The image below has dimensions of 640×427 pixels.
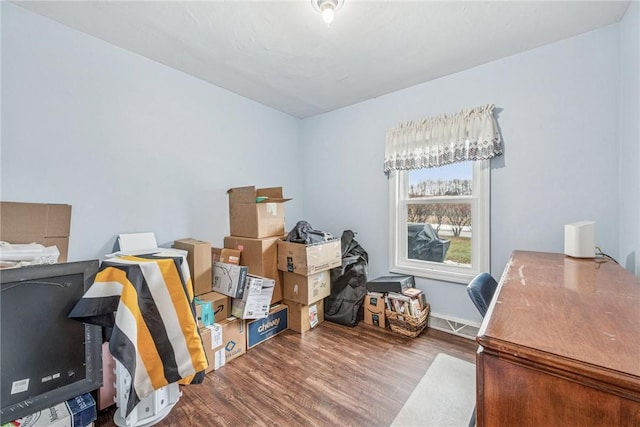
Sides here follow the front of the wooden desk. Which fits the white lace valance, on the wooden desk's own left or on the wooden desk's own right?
on the wooden desk's own right

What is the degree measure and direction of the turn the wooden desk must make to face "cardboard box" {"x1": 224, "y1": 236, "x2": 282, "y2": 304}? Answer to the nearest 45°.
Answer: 0° — it already faces it

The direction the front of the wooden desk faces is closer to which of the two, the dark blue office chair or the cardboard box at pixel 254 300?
the cardboard box

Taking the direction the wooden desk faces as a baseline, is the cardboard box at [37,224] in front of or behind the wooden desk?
in front

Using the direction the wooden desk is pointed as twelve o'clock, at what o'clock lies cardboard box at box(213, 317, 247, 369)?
The cardboard box is roughly at 12 o'clock from the wooden desk.

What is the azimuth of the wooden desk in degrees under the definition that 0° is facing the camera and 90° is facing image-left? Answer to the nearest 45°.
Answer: approximately 90°

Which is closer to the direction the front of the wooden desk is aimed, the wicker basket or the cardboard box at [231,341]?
the cardboard box
